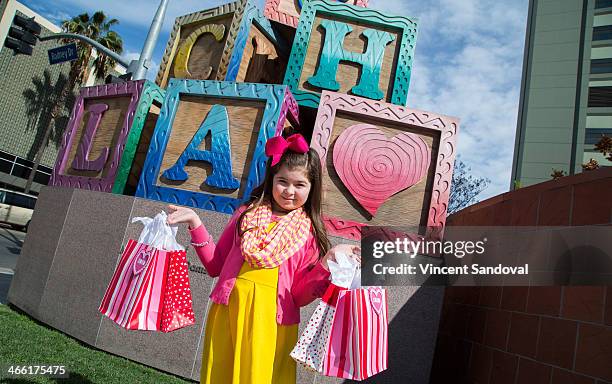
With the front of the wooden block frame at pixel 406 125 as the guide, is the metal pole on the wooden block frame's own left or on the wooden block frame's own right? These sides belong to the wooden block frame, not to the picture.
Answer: on the wooden block frame's own right

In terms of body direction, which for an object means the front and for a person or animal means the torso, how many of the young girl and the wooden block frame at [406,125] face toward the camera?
2

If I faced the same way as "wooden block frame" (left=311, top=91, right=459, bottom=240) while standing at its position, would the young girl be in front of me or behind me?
in front

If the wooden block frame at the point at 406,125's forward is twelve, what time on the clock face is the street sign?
The street sign is roughly at 4 o'clock from the wooden block frame.

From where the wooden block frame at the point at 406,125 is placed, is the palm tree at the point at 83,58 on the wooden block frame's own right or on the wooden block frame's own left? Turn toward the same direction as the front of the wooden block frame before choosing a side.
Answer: on the wooden block frame's own right

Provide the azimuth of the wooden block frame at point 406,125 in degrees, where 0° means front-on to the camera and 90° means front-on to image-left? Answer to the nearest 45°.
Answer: approximately 0°

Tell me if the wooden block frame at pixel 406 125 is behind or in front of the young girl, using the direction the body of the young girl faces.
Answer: behind

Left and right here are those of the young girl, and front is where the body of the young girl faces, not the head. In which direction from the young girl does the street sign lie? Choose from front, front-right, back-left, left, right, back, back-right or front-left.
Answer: back-right
